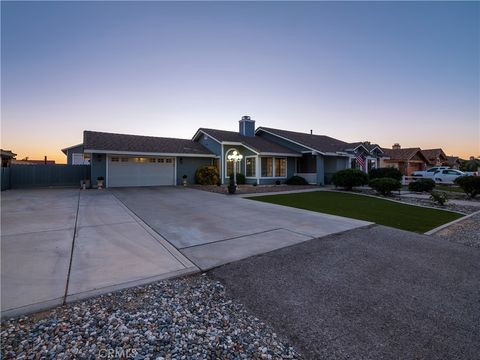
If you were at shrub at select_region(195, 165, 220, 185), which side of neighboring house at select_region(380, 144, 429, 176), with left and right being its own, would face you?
right

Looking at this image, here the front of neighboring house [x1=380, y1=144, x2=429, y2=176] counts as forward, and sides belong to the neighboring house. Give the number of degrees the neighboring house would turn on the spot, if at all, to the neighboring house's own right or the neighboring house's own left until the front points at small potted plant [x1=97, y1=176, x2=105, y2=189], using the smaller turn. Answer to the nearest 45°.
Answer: approximately 90° to the neighboring house's own right

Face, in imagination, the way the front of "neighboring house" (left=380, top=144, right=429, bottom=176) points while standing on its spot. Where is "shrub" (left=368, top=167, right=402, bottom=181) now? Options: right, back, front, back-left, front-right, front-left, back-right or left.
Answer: front-right

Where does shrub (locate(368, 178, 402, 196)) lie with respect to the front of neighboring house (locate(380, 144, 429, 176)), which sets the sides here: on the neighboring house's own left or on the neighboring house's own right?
on the neighboring house's own right

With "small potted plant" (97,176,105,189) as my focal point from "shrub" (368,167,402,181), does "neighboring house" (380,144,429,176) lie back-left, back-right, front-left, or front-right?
back-right

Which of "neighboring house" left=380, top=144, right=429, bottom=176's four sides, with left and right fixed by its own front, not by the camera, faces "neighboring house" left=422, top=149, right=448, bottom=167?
left

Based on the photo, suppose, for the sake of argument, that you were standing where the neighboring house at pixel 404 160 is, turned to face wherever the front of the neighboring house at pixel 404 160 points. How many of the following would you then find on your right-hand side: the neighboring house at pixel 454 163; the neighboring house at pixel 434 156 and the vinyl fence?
1

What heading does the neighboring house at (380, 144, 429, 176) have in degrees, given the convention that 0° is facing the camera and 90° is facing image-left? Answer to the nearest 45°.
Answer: approximately 315°

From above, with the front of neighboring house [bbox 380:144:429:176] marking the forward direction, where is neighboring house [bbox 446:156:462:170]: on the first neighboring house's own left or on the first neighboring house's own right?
on the first neighboring house's own left

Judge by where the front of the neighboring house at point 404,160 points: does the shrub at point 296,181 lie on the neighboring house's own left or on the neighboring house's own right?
on the neighboring house's own right

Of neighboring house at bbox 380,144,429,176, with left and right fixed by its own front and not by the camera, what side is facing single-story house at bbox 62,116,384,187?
right
